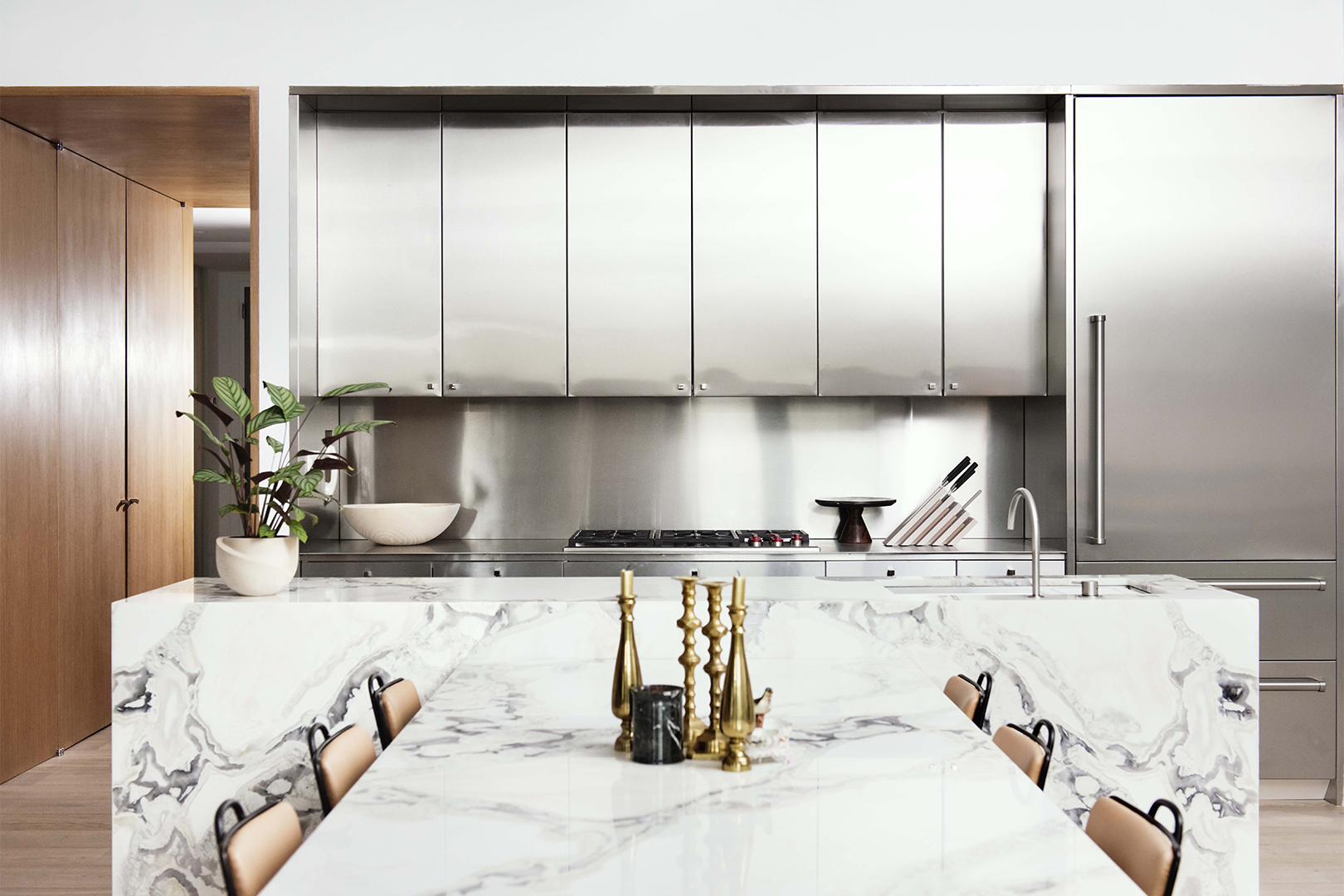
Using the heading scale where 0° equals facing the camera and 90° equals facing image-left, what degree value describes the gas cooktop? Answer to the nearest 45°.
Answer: approximately 0°

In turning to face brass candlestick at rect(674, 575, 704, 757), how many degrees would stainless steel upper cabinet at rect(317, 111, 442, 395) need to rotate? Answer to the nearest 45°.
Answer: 0° — it already faces it

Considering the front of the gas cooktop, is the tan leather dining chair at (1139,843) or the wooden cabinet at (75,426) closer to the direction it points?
the tan leather dining chair

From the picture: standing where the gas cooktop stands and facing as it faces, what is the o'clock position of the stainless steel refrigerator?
The stainless steel refrigerator is roughly at 9 o'clock from the gas cooktop.

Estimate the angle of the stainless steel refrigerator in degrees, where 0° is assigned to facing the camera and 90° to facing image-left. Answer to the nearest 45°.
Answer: approximately 0°
